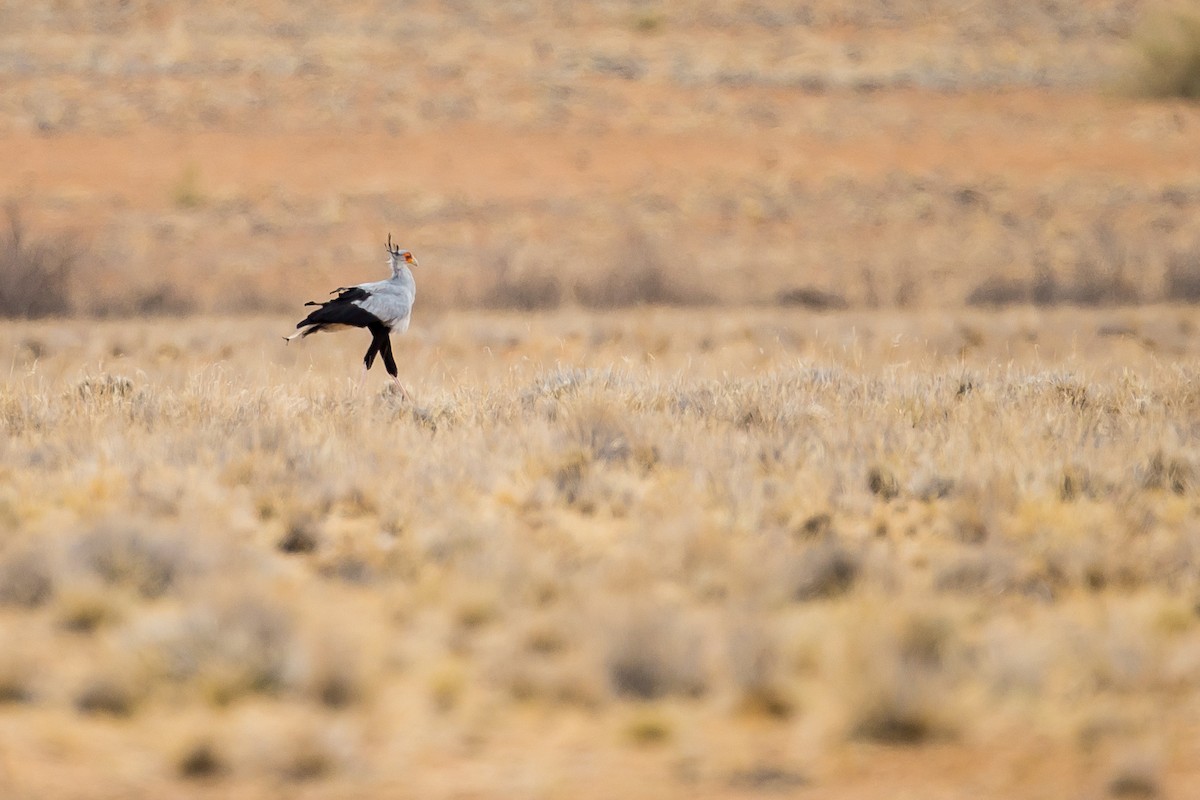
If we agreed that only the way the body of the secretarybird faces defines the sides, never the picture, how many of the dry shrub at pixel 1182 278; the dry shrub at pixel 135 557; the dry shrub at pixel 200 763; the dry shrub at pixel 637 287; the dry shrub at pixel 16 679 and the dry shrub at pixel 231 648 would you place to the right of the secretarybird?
4

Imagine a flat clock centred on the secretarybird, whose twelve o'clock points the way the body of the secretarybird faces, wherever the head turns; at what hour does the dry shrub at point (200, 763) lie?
The dry shrub is roughly at 3 o'clock from the secretarybird.

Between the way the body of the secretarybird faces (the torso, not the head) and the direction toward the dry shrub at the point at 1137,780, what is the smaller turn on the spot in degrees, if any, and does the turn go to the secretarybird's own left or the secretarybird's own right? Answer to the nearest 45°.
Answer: approximately 90° to the secretarybird's own right

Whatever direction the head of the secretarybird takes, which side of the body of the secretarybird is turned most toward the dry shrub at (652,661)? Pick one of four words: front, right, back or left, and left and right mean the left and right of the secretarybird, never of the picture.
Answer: right

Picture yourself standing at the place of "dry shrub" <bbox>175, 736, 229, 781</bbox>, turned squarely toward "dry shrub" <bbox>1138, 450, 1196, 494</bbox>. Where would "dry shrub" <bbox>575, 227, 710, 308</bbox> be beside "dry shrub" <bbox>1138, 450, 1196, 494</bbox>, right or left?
left

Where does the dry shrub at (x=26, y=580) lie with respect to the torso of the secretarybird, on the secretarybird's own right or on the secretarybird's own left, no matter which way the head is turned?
on the secretarybird's own right

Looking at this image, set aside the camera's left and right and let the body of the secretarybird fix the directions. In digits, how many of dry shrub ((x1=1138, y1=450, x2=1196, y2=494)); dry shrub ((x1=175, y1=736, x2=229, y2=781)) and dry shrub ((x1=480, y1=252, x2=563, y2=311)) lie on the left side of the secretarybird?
1

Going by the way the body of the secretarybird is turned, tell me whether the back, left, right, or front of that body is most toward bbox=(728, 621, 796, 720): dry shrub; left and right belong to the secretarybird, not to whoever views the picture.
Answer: right

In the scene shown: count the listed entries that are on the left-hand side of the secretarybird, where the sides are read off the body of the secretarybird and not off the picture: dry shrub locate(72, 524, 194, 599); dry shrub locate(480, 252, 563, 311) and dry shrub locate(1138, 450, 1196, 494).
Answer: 1

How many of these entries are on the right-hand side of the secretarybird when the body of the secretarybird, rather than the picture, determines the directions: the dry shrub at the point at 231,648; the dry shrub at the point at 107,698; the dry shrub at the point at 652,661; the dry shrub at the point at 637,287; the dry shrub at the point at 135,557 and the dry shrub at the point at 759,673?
5

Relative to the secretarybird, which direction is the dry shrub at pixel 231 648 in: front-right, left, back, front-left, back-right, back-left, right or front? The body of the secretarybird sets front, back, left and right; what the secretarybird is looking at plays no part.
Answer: right

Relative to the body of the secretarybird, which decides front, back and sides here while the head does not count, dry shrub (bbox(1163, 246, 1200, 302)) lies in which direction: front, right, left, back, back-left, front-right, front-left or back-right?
front-left

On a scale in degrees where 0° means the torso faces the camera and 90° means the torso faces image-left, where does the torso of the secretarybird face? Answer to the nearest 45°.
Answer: approximately 270°

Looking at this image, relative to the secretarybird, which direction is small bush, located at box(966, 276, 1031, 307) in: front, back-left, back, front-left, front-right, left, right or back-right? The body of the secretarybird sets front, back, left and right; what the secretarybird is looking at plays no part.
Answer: front-left
